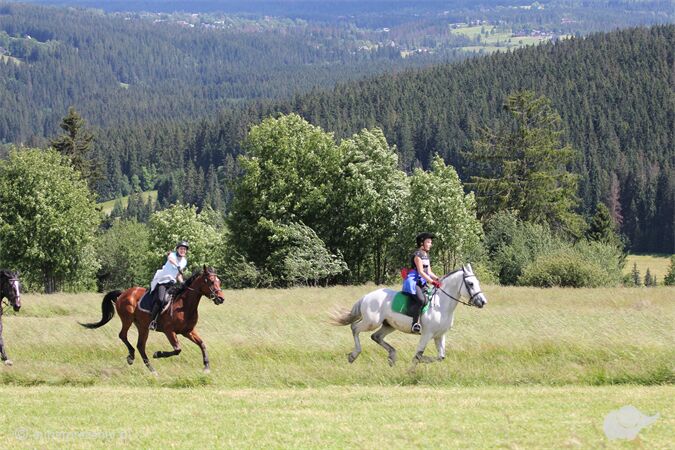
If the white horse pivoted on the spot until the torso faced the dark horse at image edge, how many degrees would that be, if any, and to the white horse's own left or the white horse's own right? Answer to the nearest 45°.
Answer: approximately 180°

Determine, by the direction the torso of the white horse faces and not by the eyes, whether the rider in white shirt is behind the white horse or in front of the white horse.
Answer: behind

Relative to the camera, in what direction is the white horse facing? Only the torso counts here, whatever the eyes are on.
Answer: to the viewer's right

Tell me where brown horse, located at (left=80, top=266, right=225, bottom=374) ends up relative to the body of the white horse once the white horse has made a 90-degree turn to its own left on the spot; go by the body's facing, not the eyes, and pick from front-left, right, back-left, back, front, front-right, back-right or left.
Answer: left

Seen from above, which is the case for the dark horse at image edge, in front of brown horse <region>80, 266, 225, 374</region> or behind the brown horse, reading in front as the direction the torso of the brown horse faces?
behind

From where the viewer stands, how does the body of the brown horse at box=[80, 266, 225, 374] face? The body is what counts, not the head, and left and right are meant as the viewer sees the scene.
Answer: facing to the right of the viewer
